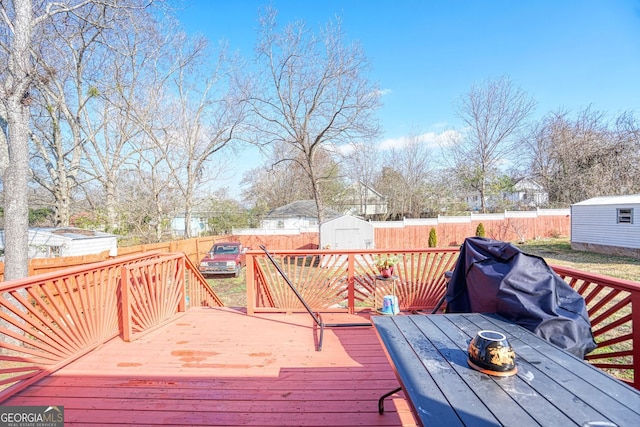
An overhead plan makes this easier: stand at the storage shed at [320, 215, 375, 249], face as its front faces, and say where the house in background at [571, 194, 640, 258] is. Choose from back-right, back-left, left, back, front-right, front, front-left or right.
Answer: left

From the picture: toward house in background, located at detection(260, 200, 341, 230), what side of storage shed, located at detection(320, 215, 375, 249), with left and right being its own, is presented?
back

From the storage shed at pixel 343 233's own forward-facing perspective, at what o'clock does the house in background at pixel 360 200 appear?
The house in background is roughly at 6 o'clock from the storage shed.

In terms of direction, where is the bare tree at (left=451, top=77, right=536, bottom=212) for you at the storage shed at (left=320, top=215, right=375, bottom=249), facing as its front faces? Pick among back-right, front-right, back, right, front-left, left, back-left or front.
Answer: back-left

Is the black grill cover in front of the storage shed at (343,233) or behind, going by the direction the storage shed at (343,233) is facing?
in front

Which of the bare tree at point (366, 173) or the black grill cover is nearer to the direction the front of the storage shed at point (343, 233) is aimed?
the black grill cover

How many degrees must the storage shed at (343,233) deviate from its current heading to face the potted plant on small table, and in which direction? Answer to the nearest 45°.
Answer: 0° — it already faces it

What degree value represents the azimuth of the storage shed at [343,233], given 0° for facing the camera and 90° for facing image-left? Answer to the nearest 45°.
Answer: approximately 0°

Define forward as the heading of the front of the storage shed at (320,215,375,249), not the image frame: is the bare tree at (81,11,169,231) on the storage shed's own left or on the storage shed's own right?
on the storage shed's own right

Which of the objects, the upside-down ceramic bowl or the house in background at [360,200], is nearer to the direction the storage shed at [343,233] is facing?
the upside-down ceramic bowl

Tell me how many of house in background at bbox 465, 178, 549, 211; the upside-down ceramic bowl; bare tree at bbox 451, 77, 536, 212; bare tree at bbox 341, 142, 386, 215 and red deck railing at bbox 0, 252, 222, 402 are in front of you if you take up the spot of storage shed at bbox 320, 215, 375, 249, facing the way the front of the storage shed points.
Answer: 2

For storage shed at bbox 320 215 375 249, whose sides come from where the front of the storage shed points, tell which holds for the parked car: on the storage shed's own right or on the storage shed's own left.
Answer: on the storage shed's own right
